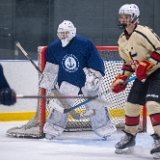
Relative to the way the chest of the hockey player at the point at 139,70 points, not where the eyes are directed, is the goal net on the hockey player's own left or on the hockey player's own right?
on the hockey player's own right

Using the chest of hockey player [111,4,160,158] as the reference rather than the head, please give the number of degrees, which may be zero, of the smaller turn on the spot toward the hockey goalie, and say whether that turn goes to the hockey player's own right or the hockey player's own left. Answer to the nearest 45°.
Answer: approximately 90° to the hockey player's own right

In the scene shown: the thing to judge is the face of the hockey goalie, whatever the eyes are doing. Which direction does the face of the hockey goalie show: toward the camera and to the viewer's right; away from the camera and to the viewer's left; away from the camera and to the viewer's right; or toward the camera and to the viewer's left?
toward the camera and to the viewer's left
